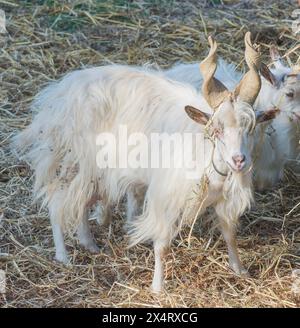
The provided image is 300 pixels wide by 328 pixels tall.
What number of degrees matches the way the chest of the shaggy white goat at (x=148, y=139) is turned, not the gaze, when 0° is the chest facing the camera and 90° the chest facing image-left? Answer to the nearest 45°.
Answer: approximately 315°

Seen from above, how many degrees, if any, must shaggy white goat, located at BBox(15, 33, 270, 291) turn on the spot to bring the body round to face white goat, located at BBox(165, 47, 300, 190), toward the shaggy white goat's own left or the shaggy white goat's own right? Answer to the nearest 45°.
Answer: approximately 90° to the shaggy white goat's own left
